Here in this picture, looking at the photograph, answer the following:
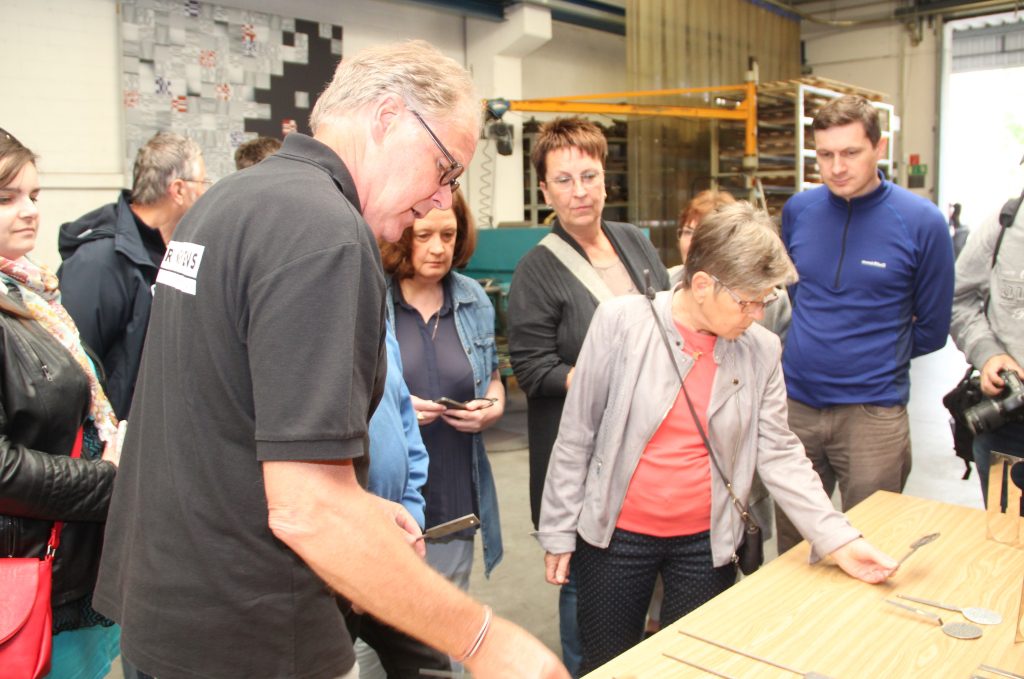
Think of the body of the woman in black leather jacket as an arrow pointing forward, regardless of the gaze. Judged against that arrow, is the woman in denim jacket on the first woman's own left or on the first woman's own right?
on the first woman's own left

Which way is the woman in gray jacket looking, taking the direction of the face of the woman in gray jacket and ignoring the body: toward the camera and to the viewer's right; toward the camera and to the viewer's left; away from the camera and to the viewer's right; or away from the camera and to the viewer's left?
toward the camera and to the viewer's right

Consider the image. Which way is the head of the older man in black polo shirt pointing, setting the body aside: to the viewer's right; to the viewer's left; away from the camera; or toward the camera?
to the viewer's right

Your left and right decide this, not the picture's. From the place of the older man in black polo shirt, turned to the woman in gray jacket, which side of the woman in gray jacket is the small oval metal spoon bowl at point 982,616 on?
right

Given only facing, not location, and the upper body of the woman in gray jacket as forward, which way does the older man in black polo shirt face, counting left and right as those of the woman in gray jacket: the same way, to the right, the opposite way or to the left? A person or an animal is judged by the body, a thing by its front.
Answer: to the left

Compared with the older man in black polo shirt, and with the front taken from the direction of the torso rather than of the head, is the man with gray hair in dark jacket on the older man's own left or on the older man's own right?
on the older man's own left

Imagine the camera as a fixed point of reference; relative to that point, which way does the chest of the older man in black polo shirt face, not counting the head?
to the viewer's right

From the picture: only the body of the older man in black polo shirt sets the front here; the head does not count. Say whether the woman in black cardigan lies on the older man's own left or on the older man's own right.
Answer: on the older man's own left

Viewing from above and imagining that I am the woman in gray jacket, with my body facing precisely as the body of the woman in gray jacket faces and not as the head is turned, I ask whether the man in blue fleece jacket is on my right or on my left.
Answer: on my left

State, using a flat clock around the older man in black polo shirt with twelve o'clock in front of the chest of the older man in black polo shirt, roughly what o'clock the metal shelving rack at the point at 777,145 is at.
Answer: The metal shelving rack is roughly at 10 o'clock from the older man in black polo shirt.

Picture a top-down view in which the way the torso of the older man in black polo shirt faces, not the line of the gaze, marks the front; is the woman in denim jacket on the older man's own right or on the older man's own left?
on the older man's own left

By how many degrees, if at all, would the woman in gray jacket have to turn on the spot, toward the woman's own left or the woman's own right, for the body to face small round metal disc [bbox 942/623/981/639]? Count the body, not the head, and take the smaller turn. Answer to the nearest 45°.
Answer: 0° — they already face it

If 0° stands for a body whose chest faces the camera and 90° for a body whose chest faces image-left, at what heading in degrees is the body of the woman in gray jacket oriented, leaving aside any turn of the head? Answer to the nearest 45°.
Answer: approximately 315°
